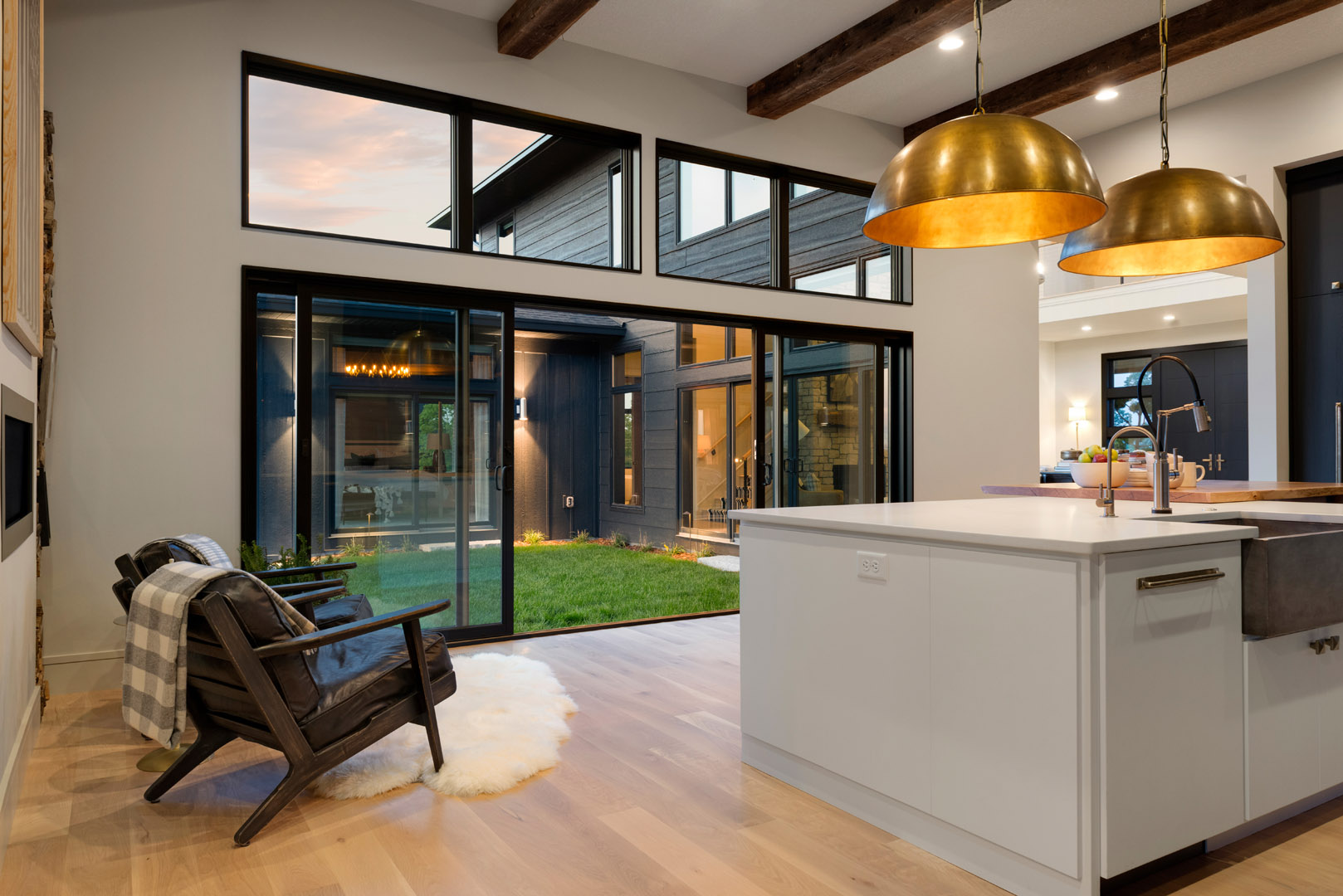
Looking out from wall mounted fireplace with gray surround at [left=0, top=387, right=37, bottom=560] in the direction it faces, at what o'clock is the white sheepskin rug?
The white sheepskin rug is roughly at 1 o'clock from the wall mounted fireplace with gray surround.

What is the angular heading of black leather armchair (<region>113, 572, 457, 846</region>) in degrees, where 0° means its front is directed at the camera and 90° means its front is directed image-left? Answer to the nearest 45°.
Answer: approximately 225°

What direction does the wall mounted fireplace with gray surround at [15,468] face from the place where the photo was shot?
facing to the right of the viewer

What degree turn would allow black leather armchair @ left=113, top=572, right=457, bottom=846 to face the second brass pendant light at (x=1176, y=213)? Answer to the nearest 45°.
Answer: approximately 45° to its right

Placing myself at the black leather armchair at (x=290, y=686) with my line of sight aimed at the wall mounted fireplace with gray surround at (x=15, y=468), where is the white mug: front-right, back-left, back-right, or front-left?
back-right

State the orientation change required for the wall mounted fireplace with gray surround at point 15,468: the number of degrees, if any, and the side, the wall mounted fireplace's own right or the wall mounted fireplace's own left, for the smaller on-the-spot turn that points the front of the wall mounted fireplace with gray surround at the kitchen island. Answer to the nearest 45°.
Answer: approximately 45° to the wall mounted fireplace's own right

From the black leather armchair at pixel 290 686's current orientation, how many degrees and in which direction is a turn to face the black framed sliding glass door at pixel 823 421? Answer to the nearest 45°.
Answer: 0° — it already faces it
